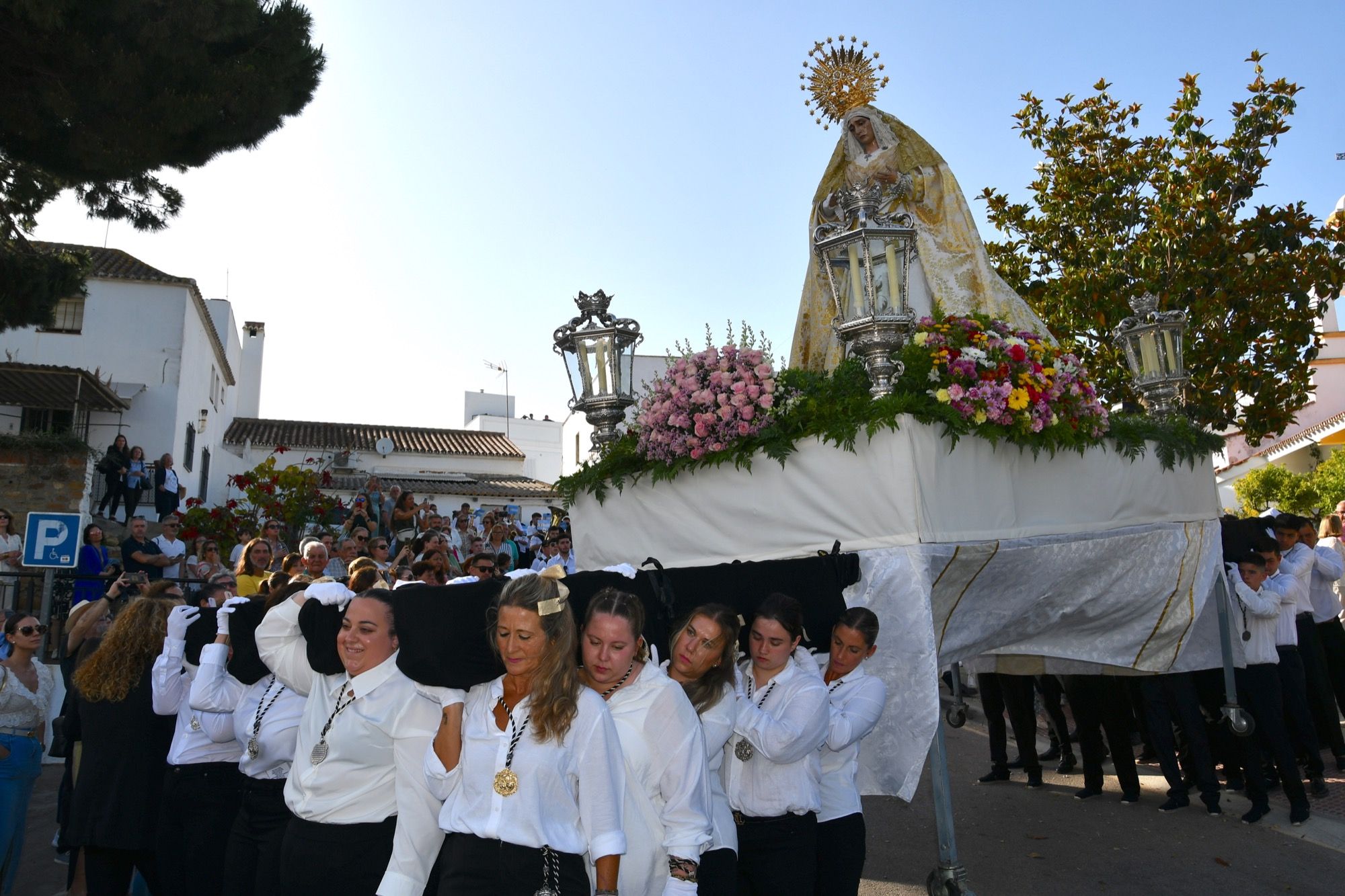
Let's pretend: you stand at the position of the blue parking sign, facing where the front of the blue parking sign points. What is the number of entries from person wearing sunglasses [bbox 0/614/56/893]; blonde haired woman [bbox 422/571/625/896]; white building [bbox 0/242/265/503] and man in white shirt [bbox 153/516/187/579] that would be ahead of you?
2

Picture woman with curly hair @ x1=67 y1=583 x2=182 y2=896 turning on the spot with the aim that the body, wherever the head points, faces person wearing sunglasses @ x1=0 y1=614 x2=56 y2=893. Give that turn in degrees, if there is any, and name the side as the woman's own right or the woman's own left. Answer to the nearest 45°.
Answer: approximately 90° to the woman's own left

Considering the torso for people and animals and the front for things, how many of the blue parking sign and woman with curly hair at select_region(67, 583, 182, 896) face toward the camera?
1

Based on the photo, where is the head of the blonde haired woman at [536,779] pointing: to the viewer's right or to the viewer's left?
to the viewer's left

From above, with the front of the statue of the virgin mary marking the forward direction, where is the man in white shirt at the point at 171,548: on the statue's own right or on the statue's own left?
on the statue's own right

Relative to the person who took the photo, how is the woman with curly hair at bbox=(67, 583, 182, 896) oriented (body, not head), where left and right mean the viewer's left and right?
facing away from the viewer and to the right of the viewer

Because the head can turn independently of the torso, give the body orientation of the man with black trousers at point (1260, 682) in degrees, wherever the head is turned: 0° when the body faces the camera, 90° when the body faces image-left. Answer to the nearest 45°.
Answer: approximately 45°
